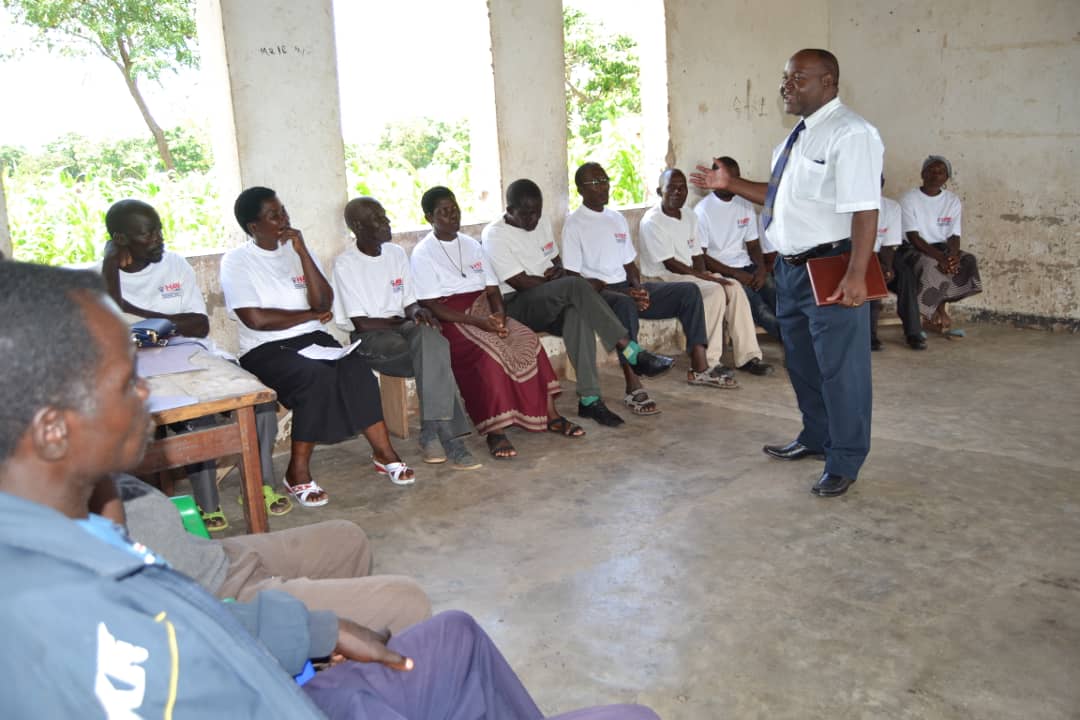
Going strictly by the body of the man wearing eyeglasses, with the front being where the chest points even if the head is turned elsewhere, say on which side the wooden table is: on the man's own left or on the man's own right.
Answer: on the man's own right

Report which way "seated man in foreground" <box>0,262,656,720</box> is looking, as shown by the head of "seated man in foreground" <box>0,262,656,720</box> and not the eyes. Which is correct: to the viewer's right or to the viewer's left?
to the viewer's right

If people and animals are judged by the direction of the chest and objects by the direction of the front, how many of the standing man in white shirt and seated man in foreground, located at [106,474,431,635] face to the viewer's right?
1

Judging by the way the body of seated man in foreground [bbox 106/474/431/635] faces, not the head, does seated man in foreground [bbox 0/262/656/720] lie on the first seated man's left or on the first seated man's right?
on the first seated man's right

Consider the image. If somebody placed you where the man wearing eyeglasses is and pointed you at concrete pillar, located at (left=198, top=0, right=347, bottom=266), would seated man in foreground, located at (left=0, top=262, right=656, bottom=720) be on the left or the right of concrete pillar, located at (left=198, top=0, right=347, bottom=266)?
left

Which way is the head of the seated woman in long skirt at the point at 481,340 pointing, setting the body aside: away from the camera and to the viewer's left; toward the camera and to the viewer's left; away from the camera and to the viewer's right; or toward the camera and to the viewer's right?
toward the camera and to the viewer's right

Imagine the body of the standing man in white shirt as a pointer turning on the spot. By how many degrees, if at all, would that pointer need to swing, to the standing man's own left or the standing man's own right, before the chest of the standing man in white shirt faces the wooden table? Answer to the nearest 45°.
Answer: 0° — they already face it

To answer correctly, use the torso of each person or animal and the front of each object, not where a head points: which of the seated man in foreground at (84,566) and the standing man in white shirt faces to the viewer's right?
the seated man in foreground

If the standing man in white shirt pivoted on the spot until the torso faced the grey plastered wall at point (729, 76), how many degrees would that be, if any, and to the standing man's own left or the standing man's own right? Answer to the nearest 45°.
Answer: approximately 135° to the standing man's own right

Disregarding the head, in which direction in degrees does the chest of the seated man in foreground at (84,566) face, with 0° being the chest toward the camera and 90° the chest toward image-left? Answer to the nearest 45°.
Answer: approximately 270°

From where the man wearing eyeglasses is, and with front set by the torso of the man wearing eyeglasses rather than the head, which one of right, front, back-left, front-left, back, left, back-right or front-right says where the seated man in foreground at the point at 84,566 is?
front-right

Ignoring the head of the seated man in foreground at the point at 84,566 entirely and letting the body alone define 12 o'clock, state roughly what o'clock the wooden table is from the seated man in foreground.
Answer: The wooden table is roughly at 9 o'clock from the seated man in foreground.

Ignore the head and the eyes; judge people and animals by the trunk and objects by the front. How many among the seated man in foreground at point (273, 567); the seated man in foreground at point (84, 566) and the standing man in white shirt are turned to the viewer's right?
2

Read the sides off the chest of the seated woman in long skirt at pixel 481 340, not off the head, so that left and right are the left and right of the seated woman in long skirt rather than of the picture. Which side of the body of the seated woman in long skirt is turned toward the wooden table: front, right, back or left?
right

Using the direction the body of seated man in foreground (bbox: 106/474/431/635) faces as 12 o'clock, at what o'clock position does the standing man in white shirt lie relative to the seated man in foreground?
The standing man in white shirt is roughly at 11 o'clock from the seated man in foreground.

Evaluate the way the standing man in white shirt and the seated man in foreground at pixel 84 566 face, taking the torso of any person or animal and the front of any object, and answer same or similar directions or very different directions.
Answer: very different directions
